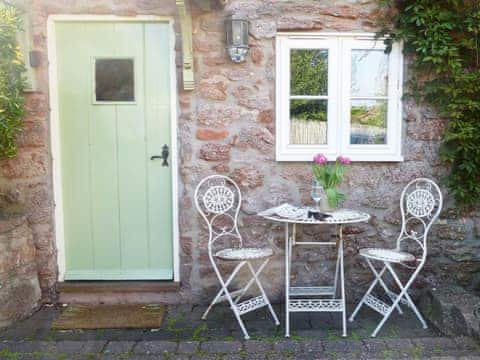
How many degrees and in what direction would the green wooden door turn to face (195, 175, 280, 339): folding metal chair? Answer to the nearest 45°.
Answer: approximately 45° to its left

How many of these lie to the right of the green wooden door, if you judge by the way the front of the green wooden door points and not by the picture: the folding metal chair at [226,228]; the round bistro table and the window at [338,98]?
0

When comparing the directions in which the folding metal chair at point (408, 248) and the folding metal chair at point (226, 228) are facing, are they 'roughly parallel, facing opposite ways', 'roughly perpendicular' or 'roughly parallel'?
roughly perpendicular

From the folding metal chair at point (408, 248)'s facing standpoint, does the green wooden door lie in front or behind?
in front

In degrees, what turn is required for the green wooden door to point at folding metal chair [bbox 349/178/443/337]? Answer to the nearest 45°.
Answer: approximately 45° to its left

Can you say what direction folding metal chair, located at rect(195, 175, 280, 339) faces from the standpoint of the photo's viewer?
facing the viewer and to the right of the viewer

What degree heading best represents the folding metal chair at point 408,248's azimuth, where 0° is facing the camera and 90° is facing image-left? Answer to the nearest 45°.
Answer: approximately 45°

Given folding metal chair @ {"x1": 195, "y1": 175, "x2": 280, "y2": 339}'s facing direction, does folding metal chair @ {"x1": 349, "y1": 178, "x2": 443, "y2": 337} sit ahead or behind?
ahead

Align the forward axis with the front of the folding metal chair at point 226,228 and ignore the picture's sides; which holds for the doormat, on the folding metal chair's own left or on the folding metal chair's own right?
on the folding metal chair's own right

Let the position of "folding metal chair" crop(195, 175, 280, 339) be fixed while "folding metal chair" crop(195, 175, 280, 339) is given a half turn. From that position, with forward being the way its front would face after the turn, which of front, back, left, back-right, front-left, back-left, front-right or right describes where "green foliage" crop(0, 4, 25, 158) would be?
front-left

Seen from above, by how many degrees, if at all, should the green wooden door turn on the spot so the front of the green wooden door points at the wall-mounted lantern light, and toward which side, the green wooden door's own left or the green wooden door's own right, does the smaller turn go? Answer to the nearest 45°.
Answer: approximately 45° to the green wooden door's own left

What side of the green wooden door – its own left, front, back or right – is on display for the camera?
front
